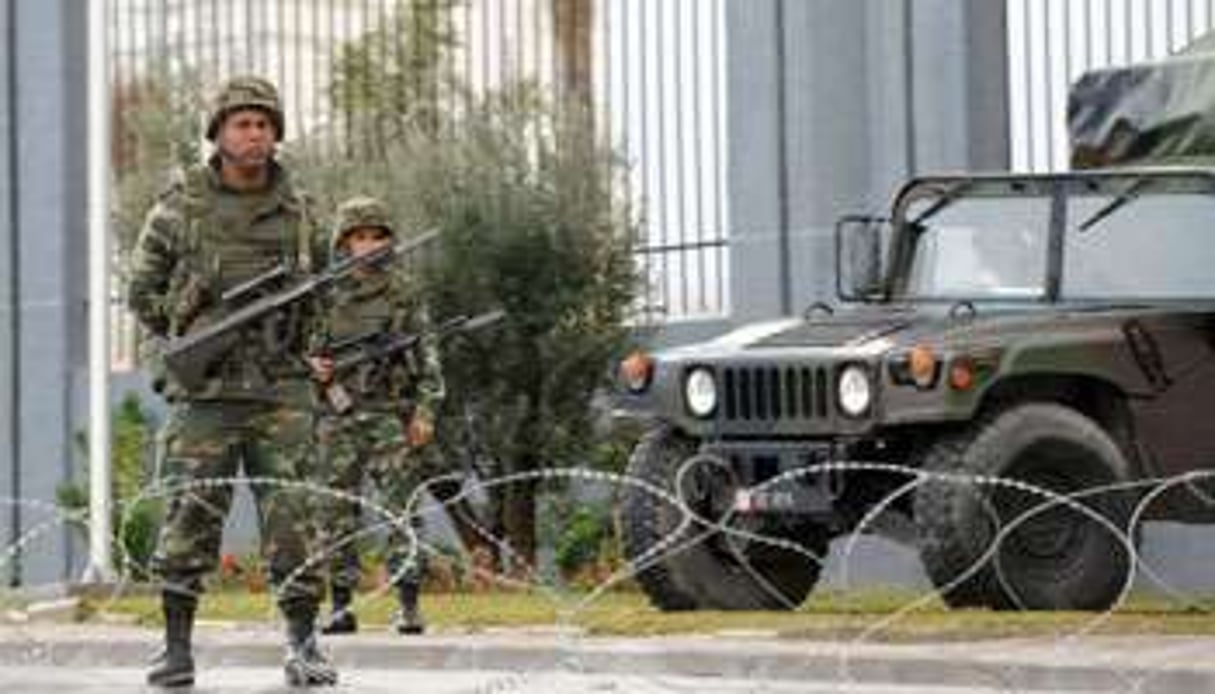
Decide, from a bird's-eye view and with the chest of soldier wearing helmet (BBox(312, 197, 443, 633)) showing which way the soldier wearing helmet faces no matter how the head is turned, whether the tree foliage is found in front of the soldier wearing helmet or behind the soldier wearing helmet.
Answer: behind

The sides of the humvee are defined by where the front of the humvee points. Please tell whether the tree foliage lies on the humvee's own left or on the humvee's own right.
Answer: on the humvee's own right

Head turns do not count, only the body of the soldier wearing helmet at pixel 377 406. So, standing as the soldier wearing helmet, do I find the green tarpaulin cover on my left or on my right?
on my left

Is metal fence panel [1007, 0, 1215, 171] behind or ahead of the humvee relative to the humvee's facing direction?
behind

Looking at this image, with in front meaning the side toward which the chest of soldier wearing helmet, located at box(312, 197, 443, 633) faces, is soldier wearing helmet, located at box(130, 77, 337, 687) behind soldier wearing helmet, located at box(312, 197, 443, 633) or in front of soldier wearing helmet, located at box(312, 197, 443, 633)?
in front

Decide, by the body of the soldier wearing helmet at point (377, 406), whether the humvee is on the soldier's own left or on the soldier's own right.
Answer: on the soldier's own left

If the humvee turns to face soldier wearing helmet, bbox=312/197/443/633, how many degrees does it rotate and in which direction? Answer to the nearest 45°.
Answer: approximately 45° to its right

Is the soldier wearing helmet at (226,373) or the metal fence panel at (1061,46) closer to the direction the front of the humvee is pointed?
the soldier wearing helmet

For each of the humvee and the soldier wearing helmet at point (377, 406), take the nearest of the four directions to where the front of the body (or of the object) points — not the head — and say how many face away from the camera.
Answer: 0

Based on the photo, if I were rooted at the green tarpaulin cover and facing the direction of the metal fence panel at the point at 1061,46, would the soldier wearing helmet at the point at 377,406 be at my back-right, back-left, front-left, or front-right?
back-left
